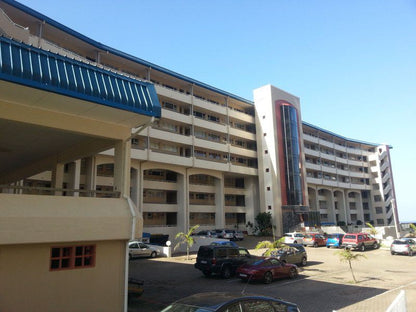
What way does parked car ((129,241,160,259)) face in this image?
to the viewer's right

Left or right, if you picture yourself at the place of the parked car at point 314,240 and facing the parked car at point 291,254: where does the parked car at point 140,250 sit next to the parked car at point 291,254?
right

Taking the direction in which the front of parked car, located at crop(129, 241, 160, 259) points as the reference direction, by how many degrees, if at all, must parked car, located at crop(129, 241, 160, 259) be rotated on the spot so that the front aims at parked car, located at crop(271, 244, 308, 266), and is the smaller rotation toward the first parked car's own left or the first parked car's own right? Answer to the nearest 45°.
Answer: approximately 45° to the first parked car's own right
